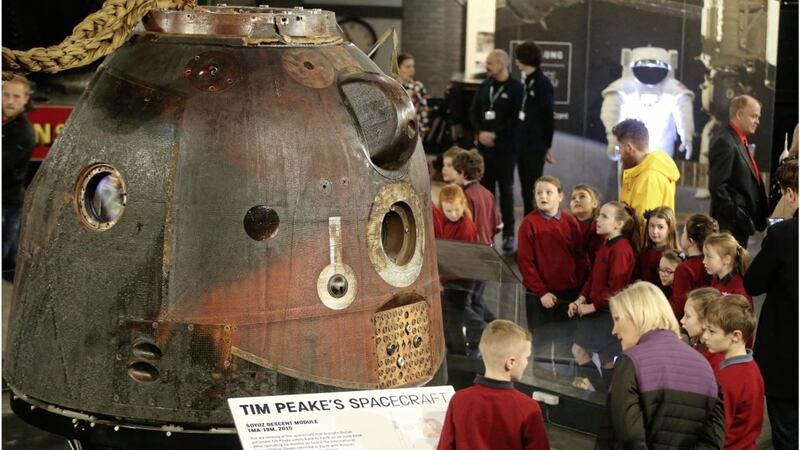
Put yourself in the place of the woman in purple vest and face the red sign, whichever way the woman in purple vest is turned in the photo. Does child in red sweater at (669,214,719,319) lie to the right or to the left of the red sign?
right

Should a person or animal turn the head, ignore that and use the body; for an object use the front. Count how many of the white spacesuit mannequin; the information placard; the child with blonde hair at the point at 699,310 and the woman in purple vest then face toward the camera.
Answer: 2

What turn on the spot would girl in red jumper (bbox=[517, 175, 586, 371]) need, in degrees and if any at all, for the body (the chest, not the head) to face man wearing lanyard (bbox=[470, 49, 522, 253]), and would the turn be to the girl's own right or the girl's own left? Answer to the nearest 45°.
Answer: approximately 180°

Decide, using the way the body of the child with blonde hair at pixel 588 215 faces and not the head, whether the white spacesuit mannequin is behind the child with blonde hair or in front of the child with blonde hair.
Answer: behind

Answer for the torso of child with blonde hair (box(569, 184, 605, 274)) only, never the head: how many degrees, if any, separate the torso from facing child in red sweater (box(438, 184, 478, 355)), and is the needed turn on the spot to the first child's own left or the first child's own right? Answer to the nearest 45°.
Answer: approximately 45° to the first child's own right

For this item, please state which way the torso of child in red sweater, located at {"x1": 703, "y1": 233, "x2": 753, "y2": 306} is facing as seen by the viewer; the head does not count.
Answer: to the viewer's left

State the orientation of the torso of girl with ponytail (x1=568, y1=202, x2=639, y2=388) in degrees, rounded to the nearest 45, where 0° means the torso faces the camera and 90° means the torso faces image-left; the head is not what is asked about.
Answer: approximately 45°

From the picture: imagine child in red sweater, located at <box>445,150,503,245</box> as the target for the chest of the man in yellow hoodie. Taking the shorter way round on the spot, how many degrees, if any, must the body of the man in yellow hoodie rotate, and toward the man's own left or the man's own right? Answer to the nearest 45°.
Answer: approximately 45° to the man's own right

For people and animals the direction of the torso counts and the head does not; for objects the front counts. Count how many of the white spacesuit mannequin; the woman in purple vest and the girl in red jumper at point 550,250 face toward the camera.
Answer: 2

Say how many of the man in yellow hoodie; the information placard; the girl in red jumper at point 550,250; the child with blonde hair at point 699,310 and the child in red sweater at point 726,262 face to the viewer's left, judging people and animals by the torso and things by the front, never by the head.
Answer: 3

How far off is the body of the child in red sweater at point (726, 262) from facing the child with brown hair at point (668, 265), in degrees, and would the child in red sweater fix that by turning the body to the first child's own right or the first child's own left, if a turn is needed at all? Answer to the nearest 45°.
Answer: approximately 45° to the first child's own right

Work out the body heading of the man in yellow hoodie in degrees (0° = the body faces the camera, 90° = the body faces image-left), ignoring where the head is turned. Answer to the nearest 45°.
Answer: approximately 90°
